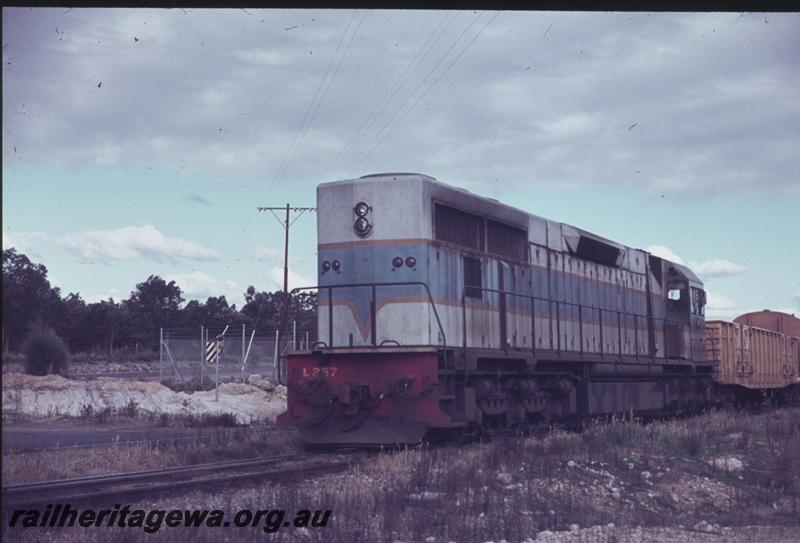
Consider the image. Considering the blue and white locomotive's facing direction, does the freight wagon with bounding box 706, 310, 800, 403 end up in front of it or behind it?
behind

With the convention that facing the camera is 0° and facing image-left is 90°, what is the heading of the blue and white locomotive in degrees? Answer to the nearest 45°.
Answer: approximately 45°

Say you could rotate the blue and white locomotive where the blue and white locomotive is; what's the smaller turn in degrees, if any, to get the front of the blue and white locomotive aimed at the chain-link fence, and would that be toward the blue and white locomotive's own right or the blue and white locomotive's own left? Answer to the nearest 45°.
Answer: approximately 90° to the blue and white locomotive's own right

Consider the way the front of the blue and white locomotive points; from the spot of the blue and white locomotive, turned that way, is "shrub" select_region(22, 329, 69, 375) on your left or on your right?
on your right

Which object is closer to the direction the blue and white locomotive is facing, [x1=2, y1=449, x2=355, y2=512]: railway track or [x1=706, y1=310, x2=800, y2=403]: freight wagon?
the railway track

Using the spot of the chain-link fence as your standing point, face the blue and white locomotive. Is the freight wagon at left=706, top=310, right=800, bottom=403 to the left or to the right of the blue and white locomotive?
left

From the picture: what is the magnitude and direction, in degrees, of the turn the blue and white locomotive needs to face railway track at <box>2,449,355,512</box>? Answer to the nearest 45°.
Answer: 0° — it already faces it

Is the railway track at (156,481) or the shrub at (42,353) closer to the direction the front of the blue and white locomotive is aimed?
the railway track

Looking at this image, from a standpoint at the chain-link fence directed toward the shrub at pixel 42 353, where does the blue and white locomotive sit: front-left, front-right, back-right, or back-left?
back-left

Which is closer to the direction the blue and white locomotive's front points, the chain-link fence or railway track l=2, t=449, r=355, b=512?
the railway track
